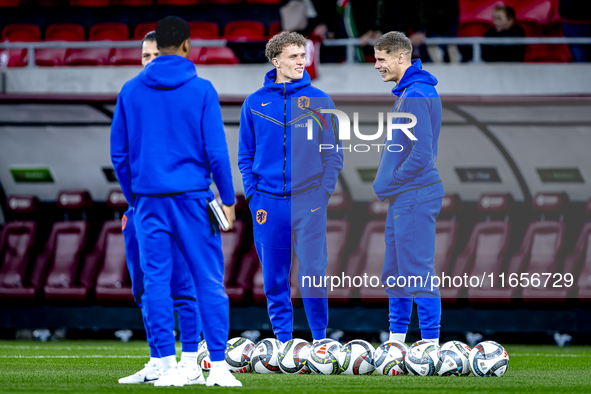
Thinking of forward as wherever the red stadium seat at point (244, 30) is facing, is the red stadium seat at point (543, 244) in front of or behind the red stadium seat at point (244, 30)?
in front

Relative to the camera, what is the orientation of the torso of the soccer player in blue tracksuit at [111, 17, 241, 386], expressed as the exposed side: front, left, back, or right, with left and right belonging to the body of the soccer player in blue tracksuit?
back

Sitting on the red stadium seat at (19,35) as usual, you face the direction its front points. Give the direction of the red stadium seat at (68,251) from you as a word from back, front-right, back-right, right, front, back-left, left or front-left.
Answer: front

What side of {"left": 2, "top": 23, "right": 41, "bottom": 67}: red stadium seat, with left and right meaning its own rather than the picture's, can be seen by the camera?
front

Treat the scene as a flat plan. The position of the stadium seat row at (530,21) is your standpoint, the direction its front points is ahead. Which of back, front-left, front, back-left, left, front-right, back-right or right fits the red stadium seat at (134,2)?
right

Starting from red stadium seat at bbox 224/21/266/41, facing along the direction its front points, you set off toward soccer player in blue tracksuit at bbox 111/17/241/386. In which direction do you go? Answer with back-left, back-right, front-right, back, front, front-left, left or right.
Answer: front

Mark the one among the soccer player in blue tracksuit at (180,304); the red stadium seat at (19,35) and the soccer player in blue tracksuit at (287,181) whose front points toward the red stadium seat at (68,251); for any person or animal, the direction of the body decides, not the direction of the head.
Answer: the red stadium seat at (19,35)

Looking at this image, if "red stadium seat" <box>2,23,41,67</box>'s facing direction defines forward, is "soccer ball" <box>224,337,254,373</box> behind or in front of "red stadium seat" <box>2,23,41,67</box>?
in front

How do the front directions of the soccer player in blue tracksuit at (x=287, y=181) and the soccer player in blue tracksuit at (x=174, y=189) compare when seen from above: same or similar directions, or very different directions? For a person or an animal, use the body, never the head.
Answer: very different directions

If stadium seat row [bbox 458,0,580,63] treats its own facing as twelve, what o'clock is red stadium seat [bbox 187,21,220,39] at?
The red stadium seat is roughly at 3 o'clock from the stadium seat row.

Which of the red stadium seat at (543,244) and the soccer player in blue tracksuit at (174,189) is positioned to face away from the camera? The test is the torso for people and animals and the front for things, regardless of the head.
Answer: the soccer player in blue tracksuit

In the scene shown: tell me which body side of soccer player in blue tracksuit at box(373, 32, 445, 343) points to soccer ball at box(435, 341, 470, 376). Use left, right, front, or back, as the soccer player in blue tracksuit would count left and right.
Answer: left

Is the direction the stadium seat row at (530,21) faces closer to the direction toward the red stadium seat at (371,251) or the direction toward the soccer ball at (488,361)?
the soccer ball

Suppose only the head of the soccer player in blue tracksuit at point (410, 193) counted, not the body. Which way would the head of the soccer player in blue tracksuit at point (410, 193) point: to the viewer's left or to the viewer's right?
to the viewer's left

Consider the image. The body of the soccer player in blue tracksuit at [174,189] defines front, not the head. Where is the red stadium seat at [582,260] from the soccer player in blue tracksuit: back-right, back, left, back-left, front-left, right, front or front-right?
front-right

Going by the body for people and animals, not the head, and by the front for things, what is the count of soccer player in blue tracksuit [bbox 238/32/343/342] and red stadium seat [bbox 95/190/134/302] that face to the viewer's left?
0

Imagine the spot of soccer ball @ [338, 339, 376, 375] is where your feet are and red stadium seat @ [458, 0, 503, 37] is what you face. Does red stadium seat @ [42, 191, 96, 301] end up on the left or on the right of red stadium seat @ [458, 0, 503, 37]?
left

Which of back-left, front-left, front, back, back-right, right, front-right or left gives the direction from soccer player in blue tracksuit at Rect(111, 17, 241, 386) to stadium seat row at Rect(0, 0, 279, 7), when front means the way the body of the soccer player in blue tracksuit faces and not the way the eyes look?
front

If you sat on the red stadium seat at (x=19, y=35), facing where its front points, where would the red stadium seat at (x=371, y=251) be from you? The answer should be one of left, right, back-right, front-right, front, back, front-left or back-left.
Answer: front-left

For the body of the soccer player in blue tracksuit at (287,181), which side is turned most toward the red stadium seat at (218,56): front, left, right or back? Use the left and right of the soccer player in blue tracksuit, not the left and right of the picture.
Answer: back

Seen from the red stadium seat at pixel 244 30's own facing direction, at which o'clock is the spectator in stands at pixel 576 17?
The spectator in stands is roughly at 10 o'clock from the red stadium seat.
